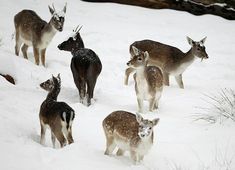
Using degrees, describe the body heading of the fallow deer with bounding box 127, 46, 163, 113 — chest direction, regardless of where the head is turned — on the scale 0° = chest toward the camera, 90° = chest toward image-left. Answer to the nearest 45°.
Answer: approximately 45°

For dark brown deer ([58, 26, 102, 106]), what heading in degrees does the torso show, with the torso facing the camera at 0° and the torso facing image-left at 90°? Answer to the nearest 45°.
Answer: approximately 180°

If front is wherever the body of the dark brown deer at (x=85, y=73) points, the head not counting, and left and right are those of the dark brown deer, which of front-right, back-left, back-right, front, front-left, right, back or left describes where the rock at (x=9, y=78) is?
left

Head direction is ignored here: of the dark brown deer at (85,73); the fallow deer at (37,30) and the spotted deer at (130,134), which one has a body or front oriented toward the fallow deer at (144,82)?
the fallow deer at (37,30)

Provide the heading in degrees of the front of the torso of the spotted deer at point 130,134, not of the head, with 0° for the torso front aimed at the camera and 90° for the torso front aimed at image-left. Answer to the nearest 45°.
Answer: approximately 315°

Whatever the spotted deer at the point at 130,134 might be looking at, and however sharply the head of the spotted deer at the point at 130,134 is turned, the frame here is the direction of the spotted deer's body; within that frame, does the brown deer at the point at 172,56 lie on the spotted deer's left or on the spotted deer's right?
on the spotted deer's left

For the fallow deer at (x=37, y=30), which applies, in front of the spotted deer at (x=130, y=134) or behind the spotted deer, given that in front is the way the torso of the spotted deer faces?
behind

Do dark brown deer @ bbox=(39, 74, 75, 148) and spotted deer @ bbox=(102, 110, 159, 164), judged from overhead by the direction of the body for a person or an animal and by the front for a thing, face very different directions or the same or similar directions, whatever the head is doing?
very different directions

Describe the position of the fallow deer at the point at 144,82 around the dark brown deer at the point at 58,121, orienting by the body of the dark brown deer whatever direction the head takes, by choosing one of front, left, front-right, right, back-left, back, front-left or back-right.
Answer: right

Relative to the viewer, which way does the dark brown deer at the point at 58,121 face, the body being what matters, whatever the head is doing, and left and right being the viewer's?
facing away from the viewer and to the left of the viewer

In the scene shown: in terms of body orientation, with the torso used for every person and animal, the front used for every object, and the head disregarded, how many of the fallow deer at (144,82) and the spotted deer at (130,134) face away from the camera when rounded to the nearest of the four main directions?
0

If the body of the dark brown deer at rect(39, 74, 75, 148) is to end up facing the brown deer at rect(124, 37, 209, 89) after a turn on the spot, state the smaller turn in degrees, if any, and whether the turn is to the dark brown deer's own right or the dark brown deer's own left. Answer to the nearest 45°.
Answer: approximately 90° to the dark brown deer's own right

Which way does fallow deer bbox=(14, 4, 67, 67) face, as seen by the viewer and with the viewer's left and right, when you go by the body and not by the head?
facing the viewer and to the right of the viewer

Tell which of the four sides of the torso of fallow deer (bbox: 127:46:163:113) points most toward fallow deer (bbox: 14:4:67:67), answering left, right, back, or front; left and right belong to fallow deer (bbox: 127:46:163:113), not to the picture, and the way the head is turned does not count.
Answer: right

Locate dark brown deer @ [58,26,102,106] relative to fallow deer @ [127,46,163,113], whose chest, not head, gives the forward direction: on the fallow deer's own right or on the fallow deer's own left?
on the fallow deer's own right

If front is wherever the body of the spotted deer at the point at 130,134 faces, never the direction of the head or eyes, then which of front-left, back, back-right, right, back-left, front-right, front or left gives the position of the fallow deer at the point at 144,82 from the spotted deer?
back-left

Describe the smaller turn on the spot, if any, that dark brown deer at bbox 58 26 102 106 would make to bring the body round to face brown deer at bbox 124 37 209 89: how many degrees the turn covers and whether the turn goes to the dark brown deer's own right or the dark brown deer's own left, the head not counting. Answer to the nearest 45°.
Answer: approximately 45° to the dark brown deer's own right
